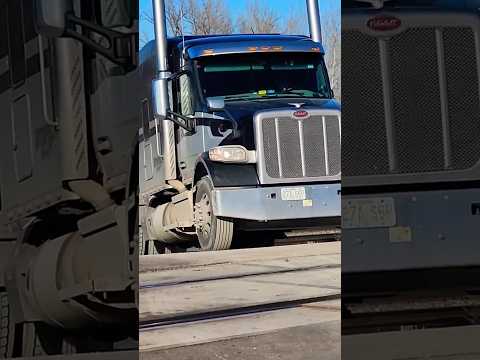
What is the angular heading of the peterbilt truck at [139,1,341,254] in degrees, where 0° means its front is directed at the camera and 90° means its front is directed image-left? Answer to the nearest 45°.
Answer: approximately 315°
